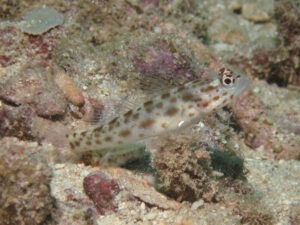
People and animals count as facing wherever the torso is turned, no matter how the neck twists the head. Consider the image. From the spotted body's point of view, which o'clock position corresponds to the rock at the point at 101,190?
The rock is roughly at 4 o'clock from the spotted body.

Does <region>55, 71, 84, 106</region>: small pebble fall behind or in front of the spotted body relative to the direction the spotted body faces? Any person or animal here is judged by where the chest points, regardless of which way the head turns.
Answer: behind

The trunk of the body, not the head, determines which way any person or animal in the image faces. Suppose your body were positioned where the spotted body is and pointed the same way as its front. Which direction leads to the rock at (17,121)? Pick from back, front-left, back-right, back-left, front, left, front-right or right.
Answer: back

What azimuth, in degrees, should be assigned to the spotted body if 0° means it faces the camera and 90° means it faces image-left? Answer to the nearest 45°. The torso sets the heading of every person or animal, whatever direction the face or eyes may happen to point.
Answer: approximately 270°

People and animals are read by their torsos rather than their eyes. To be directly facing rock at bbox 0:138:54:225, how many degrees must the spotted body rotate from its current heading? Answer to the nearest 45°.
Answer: approximately 135° to its right

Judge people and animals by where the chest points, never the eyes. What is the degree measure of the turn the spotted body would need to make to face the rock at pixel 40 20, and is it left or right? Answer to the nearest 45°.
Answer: approximately 135° to its left

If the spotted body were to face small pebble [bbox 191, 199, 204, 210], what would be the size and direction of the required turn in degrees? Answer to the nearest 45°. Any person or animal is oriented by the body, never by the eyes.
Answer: approximately 45° to its right

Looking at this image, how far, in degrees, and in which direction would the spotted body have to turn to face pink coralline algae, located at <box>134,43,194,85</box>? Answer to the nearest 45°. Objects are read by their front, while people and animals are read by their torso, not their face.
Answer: approximately 90° to its left

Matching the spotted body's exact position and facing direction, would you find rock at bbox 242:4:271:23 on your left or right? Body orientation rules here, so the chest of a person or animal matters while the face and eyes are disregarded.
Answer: on your left
